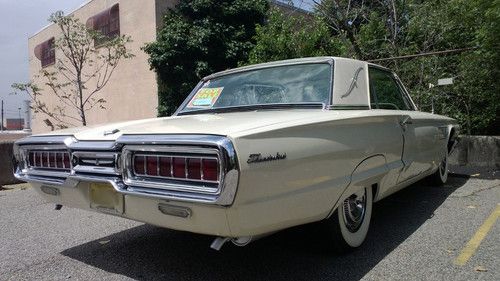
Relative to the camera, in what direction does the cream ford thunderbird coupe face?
facing away from the viewer and to the right of the viewer

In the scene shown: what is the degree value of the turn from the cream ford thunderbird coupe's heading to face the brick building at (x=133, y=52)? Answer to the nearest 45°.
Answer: approximately 45° to its left

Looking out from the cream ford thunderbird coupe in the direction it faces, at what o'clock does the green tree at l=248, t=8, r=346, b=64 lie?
The green tree is roughly at 11 o'clock from the cream ford thunderbird coupe.
